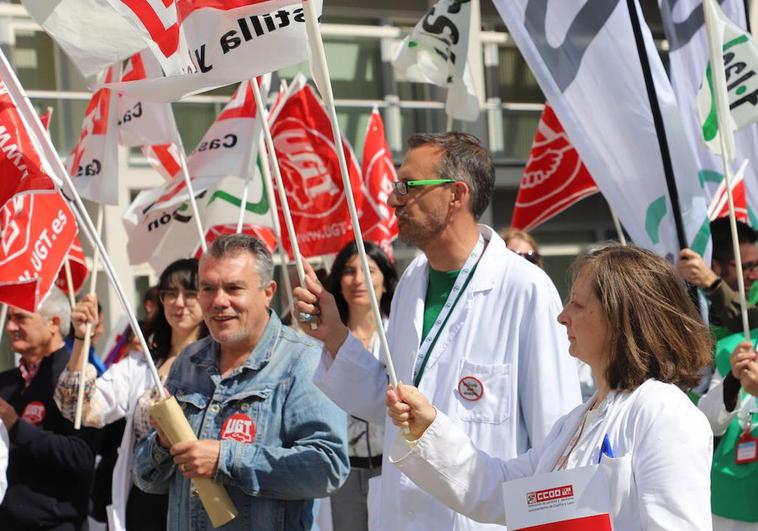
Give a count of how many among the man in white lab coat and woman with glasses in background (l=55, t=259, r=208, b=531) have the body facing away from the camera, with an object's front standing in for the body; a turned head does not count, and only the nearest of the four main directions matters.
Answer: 0

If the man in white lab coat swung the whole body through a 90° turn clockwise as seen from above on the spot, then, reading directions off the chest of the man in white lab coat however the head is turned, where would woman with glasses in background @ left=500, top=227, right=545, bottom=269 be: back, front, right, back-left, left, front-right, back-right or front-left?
front-right

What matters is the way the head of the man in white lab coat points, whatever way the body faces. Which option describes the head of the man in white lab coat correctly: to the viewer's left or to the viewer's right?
to the viewer's left

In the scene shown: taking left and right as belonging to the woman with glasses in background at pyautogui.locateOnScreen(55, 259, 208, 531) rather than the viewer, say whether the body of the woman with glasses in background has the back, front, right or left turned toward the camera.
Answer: front

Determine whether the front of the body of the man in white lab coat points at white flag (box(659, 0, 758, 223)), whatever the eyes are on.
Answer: no

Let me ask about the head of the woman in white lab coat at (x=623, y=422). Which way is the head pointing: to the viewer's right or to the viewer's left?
to the viewer's left

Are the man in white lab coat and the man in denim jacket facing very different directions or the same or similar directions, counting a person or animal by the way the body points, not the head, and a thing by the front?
same or similar directions

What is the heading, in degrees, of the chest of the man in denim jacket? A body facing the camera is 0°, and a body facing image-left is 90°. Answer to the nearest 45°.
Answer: approximately 45°

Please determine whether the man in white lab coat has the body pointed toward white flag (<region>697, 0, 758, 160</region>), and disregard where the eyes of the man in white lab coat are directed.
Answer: no

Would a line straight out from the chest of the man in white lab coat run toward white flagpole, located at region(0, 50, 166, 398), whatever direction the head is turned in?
no

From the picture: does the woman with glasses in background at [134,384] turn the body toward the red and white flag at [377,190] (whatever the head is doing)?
no

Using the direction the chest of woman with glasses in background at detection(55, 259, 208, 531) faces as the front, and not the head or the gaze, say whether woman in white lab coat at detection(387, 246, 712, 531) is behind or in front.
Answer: in front

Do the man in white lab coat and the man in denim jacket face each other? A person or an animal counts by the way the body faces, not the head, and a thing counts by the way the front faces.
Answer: no

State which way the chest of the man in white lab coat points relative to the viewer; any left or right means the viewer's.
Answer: facing the viewer and to the left of the viewer
